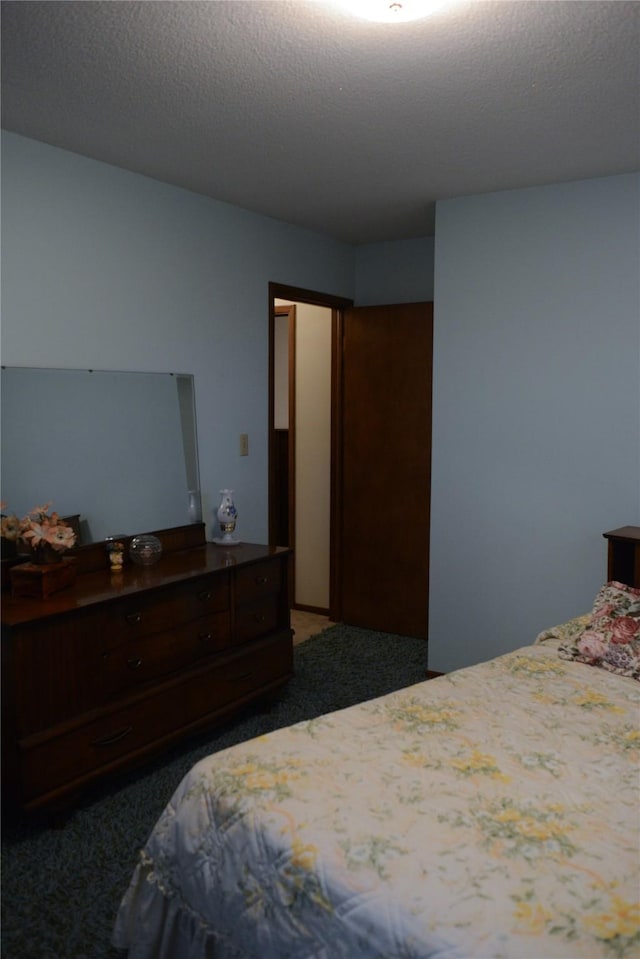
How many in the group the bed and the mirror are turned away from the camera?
0

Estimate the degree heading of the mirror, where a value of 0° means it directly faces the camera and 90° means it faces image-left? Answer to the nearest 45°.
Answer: approximately 315°

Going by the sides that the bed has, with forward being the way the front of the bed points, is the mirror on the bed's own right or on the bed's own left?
on the bed's own right

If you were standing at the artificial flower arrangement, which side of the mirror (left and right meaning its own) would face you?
right

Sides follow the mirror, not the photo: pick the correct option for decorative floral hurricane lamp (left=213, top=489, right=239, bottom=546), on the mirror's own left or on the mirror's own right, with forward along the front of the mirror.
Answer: on the mirror's own left

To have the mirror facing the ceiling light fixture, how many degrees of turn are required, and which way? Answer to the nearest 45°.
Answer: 0° — it already faces it
